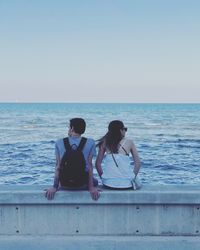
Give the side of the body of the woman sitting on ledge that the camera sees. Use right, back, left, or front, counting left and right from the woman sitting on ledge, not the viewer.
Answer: back

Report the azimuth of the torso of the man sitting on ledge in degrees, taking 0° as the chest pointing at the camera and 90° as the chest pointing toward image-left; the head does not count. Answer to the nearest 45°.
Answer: approximately 180°
